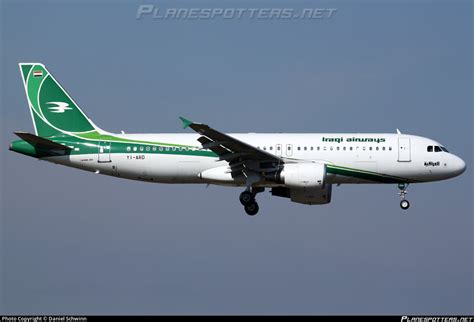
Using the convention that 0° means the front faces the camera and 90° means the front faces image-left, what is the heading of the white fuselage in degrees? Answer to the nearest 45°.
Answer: approximately 270°

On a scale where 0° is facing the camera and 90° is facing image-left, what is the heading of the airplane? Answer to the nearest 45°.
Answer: approximately 270°
